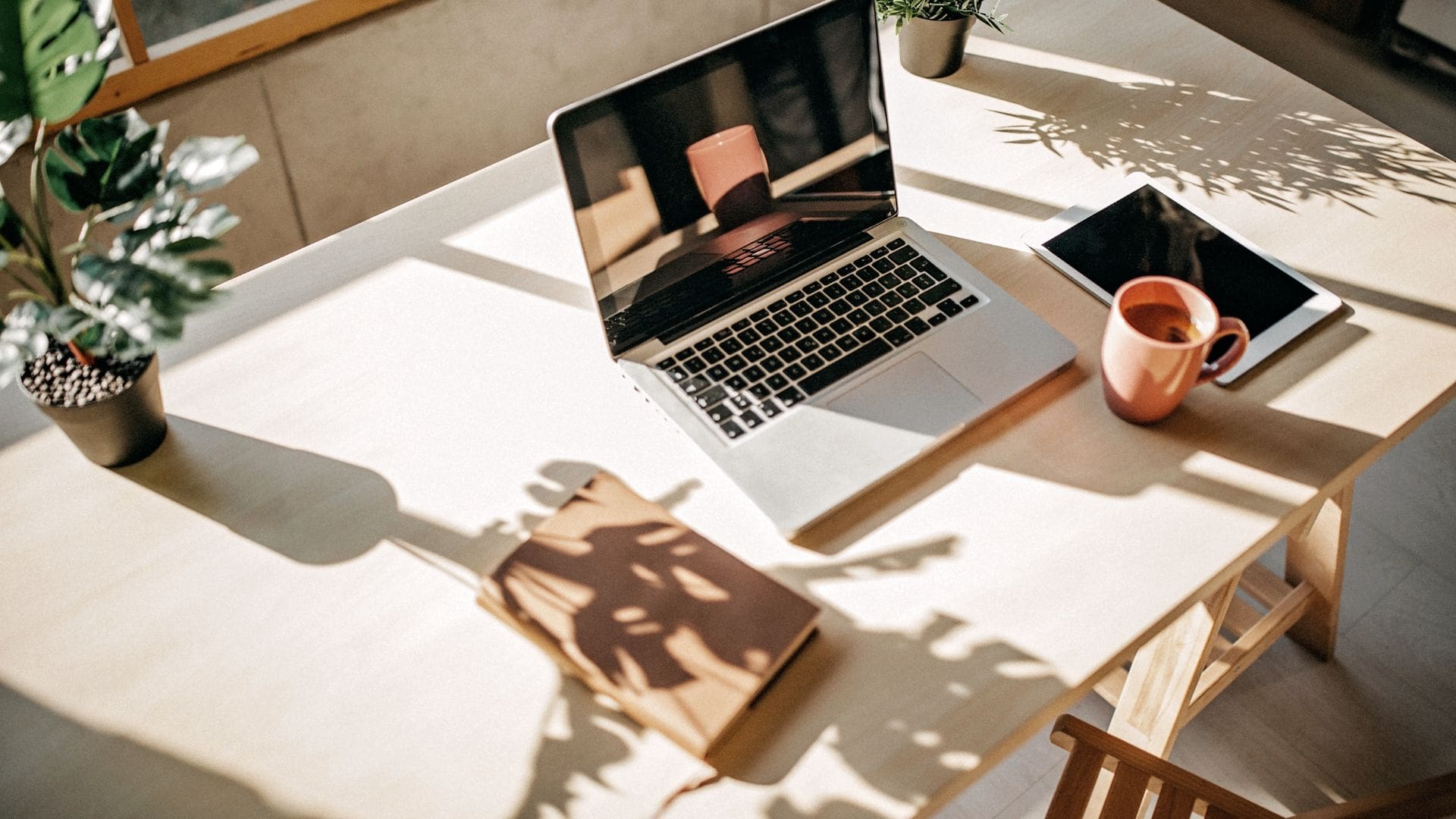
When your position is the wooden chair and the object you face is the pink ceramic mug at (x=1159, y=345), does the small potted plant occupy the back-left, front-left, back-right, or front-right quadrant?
front-left

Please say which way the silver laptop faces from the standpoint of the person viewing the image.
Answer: facing the viewer and to the right of the viewer
